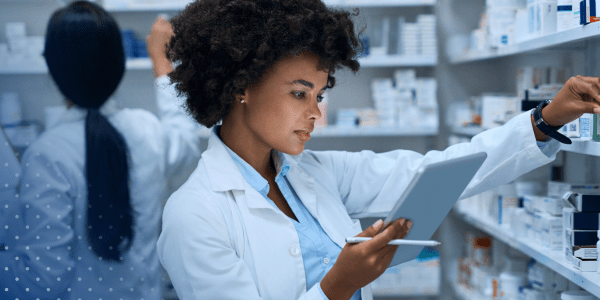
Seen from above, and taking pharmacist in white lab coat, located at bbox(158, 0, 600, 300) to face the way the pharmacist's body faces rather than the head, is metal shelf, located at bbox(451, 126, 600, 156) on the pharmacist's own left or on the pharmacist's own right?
on the pharmacist's own left

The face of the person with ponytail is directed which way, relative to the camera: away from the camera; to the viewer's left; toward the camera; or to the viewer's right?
away from the camera

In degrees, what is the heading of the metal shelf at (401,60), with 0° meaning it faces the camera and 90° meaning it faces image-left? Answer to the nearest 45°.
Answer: approximately 0°

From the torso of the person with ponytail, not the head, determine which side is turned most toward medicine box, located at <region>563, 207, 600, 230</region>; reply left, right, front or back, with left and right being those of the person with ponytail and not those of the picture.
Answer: right

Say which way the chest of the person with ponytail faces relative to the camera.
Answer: away from the camera

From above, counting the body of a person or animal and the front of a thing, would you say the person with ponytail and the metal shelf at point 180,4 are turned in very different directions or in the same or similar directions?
very different directions

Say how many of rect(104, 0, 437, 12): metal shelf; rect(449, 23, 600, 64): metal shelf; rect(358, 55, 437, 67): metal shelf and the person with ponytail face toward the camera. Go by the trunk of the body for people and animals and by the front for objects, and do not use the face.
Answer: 2

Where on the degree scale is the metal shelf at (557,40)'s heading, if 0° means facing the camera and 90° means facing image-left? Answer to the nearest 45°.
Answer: approximately 90°

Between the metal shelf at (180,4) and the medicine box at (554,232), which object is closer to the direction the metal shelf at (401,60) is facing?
the medicine box
